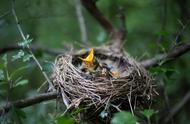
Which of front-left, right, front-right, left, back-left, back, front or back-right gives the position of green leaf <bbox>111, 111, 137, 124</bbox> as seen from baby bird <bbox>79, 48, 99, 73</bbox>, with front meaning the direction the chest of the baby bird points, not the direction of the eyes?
left

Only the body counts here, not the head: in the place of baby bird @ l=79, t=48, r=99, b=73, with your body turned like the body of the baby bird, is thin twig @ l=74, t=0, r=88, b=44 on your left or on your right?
on your right
